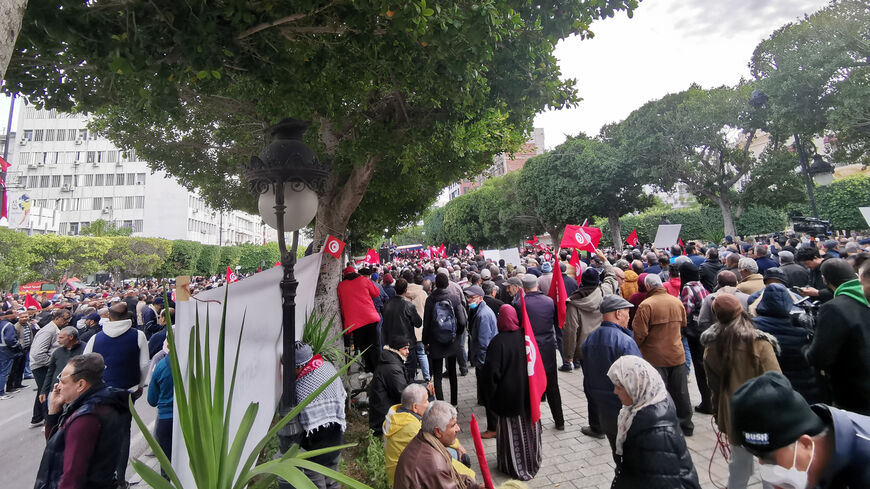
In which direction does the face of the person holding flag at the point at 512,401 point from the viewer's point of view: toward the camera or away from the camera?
away from the camera

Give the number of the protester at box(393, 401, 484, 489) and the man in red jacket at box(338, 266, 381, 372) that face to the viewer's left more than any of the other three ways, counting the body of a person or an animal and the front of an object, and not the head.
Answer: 0

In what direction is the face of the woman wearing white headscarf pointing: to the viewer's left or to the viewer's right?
to the viewer's left

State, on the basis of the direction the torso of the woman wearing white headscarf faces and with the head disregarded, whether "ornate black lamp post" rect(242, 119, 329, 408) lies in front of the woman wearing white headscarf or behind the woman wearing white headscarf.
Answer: in front

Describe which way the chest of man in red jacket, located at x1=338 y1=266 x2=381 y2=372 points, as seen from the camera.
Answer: away from the camera
